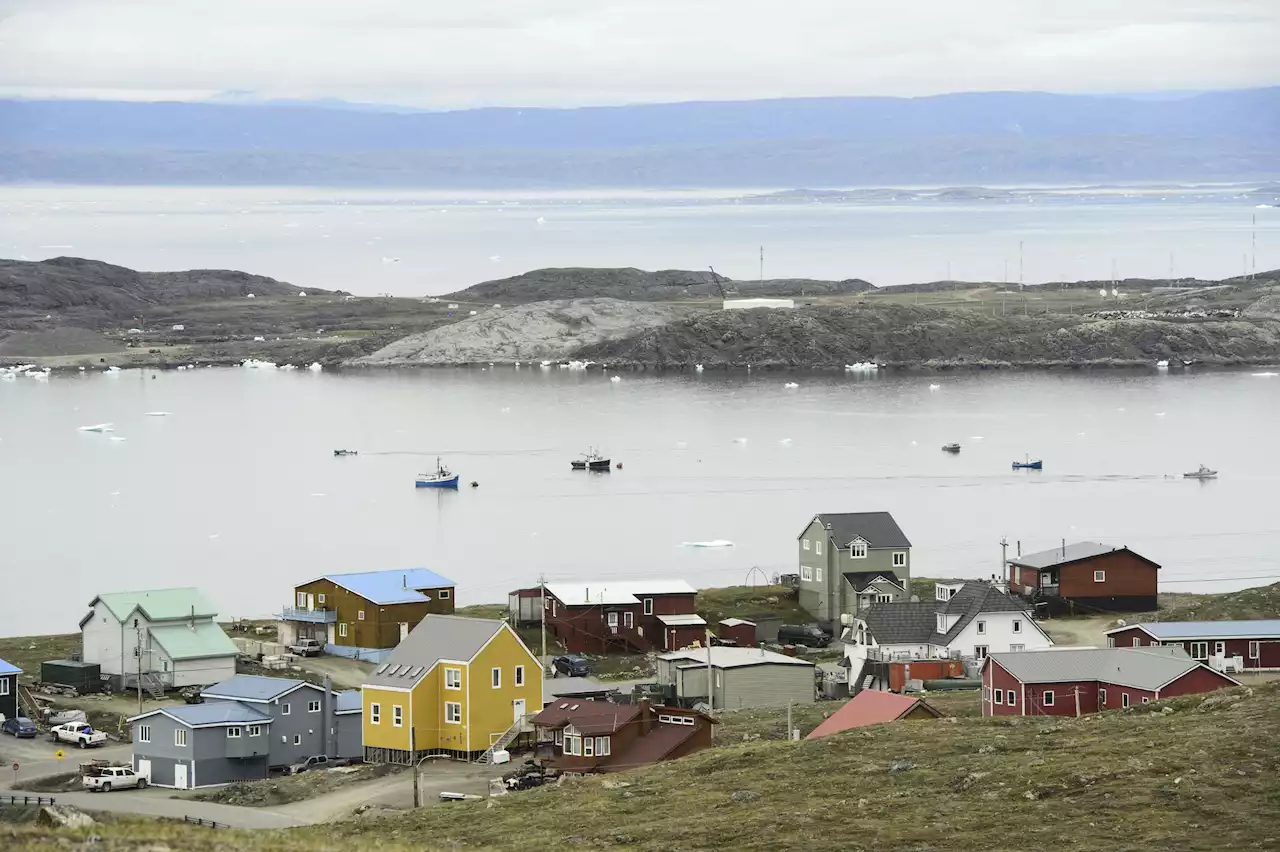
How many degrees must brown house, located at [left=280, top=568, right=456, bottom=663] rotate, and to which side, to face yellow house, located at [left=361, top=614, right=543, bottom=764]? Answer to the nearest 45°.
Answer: approximately 45° to its left

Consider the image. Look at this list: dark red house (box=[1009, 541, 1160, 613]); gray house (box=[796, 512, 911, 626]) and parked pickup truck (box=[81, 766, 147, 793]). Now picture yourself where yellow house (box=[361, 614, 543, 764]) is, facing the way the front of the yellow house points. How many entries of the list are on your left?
2

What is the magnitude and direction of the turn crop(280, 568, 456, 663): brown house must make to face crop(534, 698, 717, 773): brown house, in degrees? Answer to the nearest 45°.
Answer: approximately 45° to its left

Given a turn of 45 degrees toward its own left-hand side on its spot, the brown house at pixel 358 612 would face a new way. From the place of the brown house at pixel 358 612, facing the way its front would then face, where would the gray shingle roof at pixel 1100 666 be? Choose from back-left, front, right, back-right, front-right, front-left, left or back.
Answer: front-left

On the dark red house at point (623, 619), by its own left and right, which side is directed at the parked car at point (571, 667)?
front

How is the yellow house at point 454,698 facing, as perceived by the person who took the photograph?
facing the viewer and to the right of the viewer

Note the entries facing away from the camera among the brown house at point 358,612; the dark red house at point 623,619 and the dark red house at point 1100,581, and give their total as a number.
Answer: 0

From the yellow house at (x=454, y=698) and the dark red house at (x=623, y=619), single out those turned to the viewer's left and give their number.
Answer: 0

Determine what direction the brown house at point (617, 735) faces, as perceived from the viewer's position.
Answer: facing the viewer and to the left of the viewer

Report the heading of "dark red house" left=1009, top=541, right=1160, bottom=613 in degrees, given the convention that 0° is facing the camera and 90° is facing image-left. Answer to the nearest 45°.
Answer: approximately 45°

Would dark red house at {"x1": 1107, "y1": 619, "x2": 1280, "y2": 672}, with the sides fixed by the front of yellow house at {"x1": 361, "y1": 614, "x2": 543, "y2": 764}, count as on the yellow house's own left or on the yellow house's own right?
on the yellow house's own left

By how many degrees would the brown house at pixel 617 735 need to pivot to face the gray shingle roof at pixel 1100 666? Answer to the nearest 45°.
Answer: approximately 135° to its left

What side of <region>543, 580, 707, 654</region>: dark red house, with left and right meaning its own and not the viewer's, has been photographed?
front
